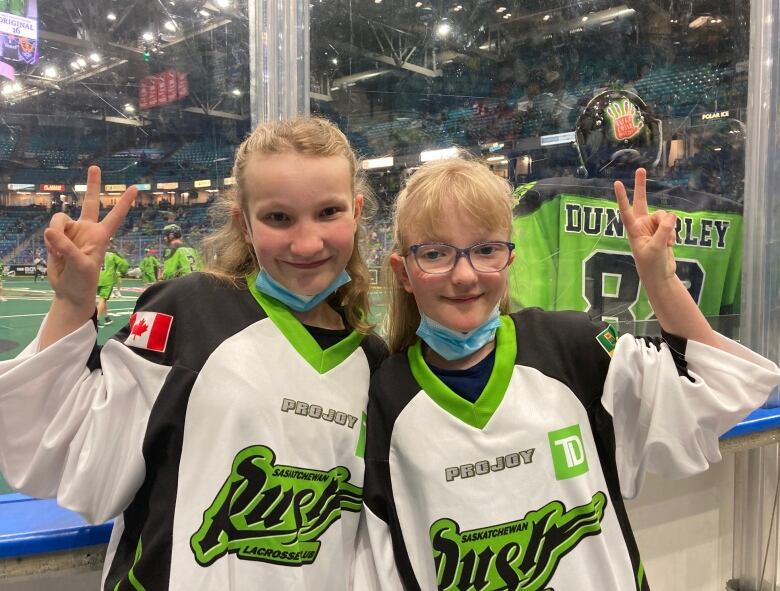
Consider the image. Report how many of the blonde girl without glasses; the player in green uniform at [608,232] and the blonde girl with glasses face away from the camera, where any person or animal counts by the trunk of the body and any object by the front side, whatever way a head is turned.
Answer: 1

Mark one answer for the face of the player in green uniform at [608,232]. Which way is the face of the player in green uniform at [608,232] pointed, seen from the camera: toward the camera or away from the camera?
away from the camera

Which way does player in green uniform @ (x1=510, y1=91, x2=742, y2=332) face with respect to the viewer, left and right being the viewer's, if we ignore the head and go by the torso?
facing away from the viewer

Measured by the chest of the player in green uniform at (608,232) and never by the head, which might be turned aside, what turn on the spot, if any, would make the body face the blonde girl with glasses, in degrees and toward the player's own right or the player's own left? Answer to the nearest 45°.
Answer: approximately 180°

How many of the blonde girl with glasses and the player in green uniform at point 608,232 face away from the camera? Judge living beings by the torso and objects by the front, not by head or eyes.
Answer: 1

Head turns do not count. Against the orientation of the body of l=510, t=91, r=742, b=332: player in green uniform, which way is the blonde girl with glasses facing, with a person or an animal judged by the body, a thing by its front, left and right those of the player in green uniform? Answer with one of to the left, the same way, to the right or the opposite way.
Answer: the opposite way

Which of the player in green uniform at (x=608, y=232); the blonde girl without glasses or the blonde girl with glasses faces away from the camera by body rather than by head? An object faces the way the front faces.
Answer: the player in green uniform
